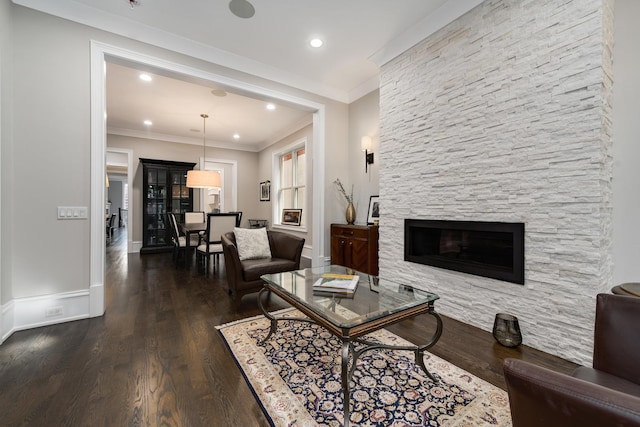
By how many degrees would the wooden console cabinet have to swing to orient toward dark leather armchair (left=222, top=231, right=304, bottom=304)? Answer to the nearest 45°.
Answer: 0° — it already faces it

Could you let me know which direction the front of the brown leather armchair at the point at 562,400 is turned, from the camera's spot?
facing to the left of the viewer

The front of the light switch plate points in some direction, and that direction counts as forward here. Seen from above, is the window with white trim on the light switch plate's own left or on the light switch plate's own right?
on the light switch plate's own left

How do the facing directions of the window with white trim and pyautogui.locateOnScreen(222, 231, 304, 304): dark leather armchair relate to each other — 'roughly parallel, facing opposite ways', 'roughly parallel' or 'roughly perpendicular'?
roughly perpendicular

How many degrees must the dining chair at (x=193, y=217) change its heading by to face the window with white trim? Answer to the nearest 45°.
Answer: approximately 90° to its left

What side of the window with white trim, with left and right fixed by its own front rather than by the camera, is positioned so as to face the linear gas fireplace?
left
